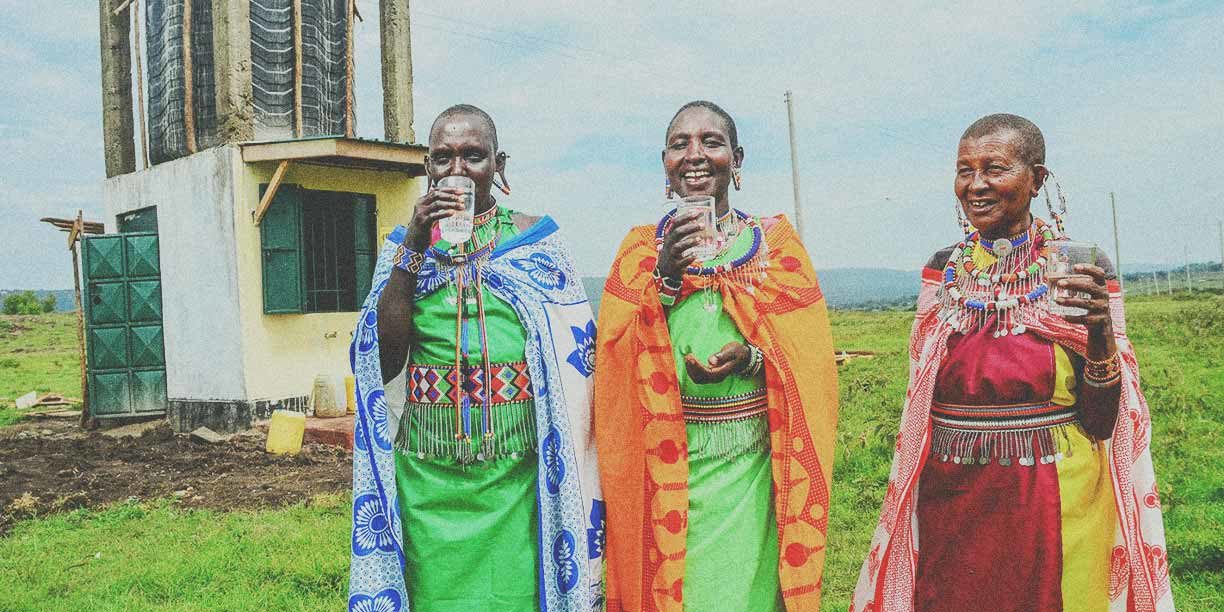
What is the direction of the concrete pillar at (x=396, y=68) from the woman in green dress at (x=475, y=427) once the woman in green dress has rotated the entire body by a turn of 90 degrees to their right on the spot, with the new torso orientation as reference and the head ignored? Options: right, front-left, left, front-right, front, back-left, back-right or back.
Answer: right

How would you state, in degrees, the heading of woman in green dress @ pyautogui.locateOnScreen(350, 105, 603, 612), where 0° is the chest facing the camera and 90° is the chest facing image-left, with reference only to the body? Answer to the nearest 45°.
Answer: approximately 0°

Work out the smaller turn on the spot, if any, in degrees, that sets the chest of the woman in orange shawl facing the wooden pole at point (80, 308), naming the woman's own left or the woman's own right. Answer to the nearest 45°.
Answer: approximately 135° to the woman's own right

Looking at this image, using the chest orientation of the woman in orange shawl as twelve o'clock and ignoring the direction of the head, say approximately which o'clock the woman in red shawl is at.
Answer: The woman in red shawl is roughly at 9 o'clock from the woman in orange shawl.

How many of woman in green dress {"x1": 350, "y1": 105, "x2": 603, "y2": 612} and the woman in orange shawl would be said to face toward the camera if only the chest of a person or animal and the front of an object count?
2

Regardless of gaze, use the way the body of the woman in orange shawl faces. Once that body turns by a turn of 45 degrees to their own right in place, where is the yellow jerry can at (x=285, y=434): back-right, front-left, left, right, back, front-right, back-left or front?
right

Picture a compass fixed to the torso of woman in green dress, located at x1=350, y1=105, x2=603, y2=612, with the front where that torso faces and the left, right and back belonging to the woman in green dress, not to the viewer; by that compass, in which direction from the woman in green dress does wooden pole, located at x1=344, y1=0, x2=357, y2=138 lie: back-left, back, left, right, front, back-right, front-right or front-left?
back

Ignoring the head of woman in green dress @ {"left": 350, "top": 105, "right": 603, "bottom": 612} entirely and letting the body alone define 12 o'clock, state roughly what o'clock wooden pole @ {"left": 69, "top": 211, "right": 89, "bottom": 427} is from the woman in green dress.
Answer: The wooden pole is roughly at 5 o'clock from the woman in green dress.
